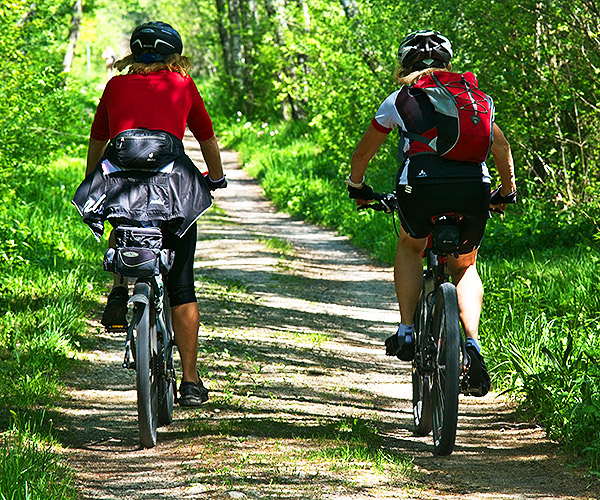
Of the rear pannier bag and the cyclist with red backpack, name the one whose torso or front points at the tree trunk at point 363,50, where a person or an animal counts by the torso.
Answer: the cyclist with red backpack

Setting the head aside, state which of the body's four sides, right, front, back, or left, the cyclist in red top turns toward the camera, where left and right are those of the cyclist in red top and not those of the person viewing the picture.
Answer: back

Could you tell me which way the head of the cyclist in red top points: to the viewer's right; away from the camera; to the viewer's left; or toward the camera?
away from the camera

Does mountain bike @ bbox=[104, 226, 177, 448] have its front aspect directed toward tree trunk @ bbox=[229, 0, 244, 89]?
yes

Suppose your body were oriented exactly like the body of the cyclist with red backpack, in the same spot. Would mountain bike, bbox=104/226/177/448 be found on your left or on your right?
on your left

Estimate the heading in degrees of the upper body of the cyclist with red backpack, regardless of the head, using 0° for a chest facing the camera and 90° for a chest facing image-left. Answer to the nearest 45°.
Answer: approximately 180°

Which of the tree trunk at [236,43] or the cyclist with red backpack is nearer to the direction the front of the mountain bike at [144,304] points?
the tree trunk

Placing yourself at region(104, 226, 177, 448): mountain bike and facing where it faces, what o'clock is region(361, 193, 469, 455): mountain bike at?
region(361, 193, 469, 455): mountain bike is roughly at 3 o'clock from region(104, 226, 177, 448): mountain bike.

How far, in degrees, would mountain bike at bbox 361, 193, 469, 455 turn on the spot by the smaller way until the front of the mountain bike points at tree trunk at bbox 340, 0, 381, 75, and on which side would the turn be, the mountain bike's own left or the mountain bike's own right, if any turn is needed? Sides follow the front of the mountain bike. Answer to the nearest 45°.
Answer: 0° — it already faces it

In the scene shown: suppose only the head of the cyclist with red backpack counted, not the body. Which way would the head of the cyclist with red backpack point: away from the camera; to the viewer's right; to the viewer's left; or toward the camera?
away from the camera

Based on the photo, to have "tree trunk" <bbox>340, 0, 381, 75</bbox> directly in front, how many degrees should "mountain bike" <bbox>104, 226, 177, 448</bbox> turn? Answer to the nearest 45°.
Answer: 0° — it already faces it

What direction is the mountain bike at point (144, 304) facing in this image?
away from the camera

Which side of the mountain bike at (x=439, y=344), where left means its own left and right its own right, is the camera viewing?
back
